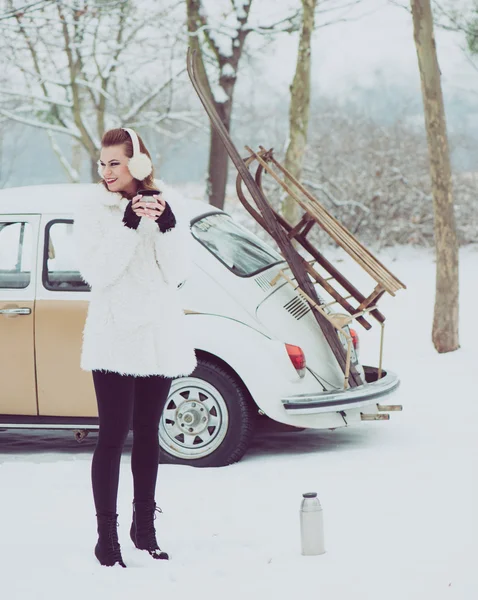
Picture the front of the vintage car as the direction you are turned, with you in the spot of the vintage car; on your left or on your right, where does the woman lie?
on your left

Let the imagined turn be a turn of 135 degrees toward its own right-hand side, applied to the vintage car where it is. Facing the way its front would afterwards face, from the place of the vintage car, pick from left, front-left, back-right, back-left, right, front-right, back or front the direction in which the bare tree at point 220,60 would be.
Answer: left

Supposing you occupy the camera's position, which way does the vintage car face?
facing away from the viewer and to the left of the viewer

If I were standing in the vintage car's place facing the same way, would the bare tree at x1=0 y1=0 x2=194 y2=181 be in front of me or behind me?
in front

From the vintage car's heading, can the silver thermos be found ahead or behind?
behind

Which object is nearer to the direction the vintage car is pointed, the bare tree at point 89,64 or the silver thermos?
the bare tree
